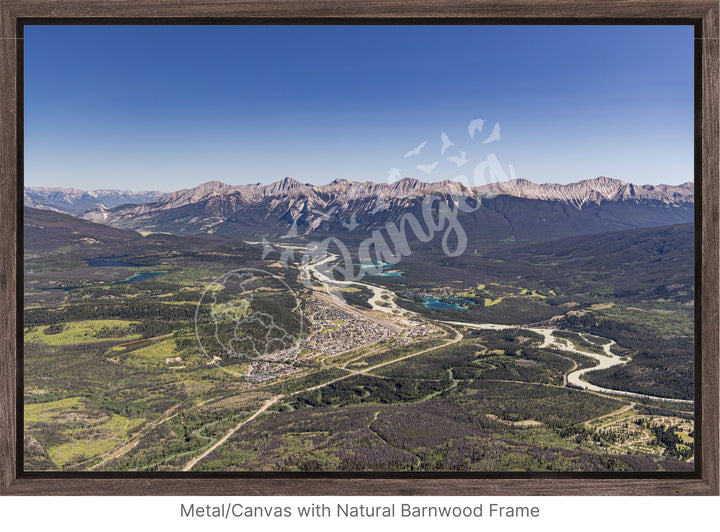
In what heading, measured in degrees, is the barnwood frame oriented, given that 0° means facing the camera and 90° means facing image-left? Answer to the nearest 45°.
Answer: approximately 0°
